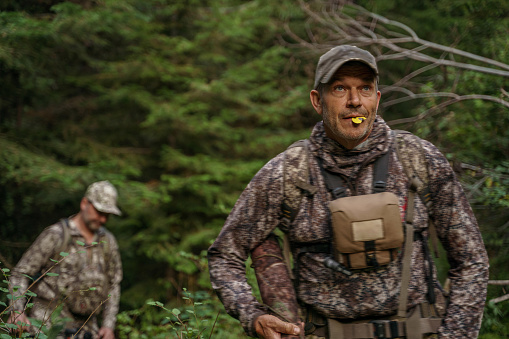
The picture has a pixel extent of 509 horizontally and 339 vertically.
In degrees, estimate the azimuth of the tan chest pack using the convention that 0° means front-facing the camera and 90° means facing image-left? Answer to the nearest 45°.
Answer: approximately 0°

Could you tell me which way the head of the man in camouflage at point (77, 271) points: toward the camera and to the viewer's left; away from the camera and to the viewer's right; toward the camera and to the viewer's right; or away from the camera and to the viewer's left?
toward the camera and to the viewer's right

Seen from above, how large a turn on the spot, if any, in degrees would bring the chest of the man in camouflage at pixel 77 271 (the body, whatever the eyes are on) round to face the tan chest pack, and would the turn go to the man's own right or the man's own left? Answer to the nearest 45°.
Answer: approximately 45° to the man's own right

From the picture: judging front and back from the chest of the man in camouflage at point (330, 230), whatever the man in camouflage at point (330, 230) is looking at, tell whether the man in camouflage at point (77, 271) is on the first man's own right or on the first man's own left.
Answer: on the first man's own right

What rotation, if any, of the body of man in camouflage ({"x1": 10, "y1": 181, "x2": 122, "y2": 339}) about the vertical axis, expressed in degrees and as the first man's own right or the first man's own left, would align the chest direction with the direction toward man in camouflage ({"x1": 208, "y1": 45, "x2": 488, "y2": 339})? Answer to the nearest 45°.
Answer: approximately 45° to the first man's own right

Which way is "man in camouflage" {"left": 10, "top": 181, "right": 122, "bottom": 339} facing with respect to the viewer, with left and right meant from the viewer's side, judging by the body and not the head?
facing the viewer and to the right of the viewer

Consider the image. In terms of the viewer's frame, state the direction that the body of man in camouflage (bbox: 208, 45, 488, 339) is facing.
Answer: toward the camera
